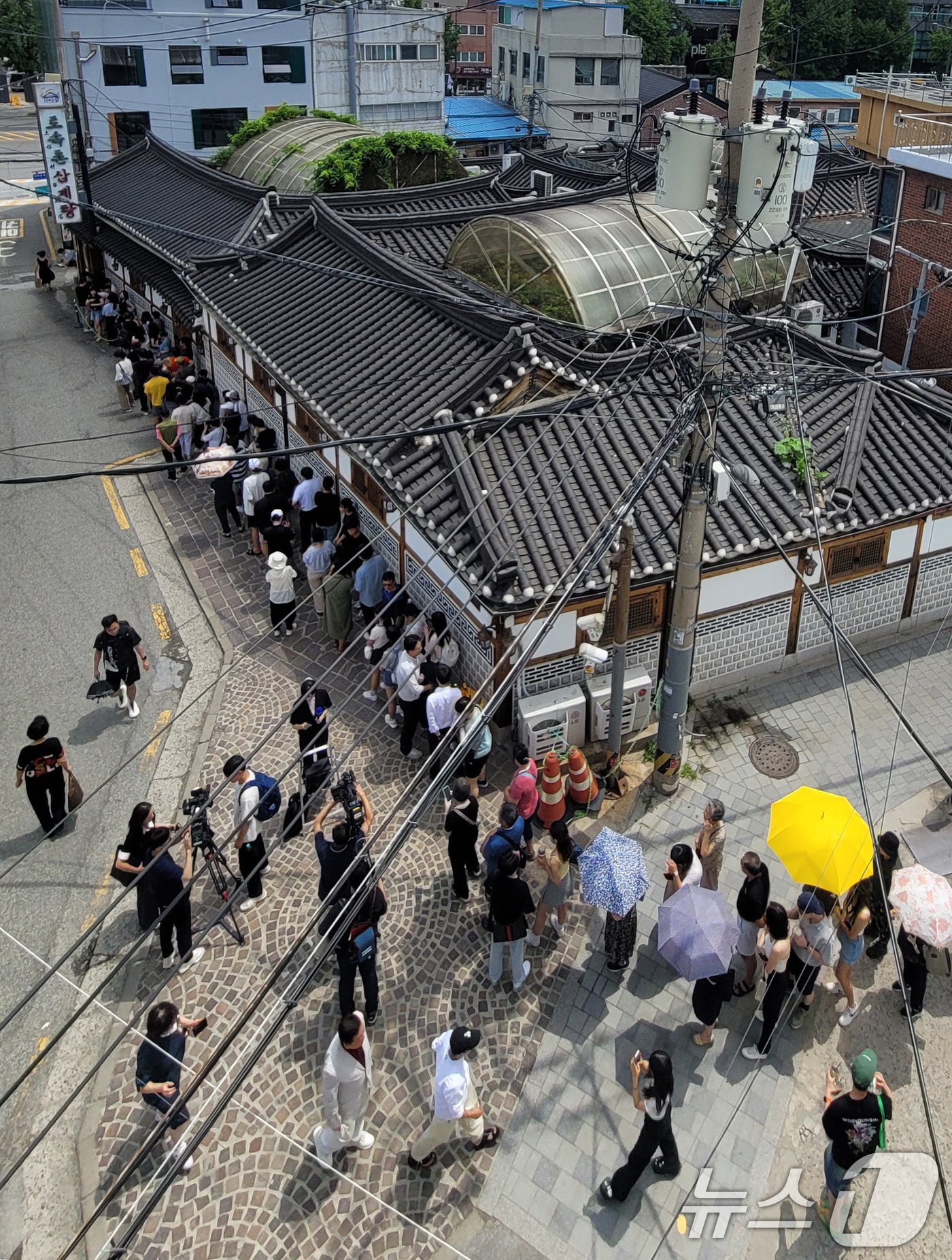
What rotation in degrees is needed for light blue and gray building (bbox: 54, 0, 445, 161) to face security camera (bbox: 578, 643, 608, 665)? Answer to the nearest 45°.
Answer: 0° — it already faces it

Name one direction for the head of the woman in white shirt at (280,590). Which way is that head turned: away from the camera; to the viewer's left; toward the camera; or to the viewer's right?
away from the camera

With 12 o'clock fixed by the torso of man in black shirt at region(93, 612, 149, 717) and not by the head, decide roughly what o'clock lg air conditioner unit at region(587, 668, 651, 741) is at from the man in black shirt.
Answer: The lg air conditioner unit is roughly at 10 o'clock from the man in black shirt.

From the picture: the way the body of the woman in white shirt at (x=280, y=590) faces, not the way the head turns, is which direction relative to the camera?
away from the camera

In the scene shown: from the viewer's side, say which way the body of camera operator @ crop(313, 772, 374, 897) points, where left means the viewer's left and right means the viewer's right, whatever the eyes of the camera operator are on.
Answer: facing away from the viewer

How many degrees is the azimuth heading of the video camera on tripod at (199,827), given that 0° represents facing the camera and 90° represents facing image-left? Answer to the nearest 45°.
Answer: approximately 225°

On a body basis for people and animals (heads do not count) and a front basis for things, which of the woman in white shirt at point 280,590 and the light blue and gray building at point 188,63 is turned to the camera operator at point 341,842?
the light blue and gray building

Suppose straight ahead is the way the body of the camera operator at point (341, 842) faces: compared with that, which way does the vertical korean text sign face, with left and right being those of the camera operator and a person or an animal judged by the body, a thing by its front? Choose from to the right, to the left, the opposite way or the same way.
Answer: the opposite way

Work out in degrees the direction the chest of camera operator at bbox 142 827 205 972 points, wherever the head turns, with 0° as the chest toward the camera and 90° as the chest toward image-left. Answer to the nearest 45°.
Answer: approximately 225°

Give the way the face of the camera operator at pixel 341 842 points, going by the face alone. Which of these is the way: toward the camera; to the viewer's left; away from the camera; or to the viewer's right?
away from the camera

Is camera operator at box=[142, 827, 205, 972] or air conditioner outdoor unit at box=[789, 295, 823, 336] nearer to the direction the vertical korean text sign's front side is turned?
the camera operator

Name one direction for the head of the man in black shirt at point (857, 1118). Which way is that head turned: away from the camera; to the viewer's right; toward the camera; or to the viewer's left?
away from the camera
